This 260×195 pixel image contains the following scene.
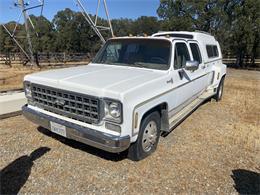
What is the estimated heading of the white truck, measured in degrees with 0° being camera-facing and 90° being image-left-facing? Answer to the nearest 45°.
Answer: approximately 45°

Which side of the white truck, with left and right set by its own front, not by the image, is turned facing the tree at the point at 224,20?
back
